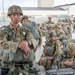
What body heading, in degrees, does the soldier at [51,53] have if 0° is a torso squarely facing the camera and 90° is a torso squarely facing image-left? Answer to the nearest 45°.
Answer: approximately 45°
